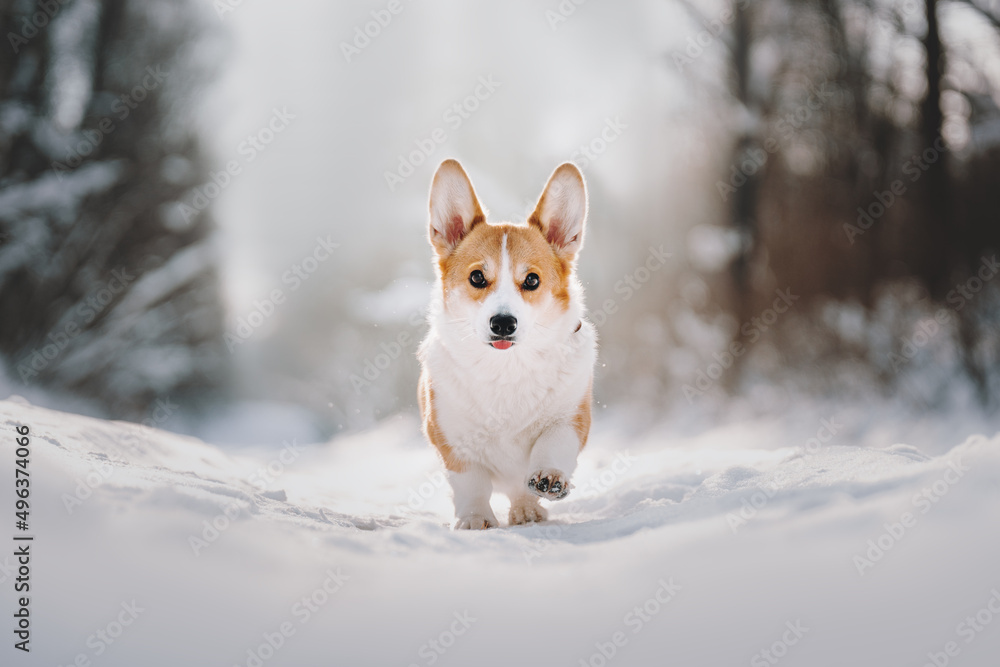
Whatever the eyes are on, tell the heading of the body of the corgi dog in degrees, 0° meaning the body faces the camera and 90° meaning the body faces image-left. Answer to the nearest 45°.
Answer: approximately 0°
